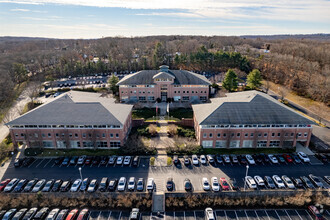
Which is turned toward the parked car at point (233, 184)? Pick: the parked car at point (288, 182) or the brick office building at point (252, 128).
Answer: the brick office building

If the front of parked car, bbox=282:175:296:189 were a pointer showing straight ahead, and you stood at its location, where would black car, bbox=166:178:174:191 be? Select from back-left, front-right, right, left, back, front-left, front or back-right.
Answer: right

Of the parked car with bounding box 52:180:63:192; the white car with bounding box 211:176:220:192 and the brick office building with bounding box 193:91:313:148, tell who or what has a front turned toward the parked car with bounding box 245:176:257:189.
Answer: the brick office building

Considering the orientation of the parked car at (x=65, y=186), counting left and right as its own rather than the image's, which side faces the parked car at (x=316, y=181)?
left

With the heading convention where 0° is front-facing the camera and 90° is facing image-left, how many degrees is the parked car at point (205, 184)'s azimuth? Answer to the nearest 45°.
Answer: approximately 0°

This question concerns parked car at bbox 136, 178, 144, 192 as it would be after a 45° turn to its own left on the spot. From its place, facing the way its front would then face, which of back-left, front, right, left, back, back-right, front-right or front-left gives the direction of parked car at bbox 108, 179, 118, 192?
back-right

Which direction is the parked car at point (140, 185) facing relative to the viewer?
toward the camera

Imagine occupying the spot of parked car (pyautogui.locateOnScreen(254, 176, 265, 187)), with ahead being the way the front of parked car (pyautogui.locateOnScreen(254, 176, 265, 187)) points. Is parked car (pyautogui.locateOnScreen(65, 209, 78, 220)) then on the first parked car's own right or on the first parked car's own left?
on the first parked car's own right

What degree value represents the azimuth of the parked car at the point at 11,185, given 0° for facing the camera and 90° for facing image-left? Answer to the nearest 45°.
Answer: approximately 45°

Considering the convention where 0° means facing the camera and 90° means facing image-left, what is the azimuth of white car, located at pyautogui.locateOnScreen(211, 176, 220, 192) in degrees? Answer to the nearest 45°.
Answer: approximately 0°

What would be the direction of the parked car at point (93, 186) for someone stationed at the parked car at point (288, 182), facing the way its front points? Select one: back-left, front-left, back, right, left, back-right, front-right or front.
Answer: right

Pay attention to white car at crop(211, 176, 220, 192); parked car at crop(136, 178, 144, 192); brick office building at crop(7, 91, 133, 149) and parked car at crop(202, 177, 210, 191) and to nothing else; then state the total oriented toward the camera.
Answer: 4

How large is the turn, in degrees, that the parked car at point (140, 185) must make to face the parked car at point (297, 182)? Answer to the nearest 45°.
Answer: approximately 90° to its left

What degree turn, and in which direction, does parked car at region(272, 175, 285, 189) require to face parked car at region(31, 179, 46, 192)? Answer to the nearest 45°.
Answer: approximately 90° to its right
